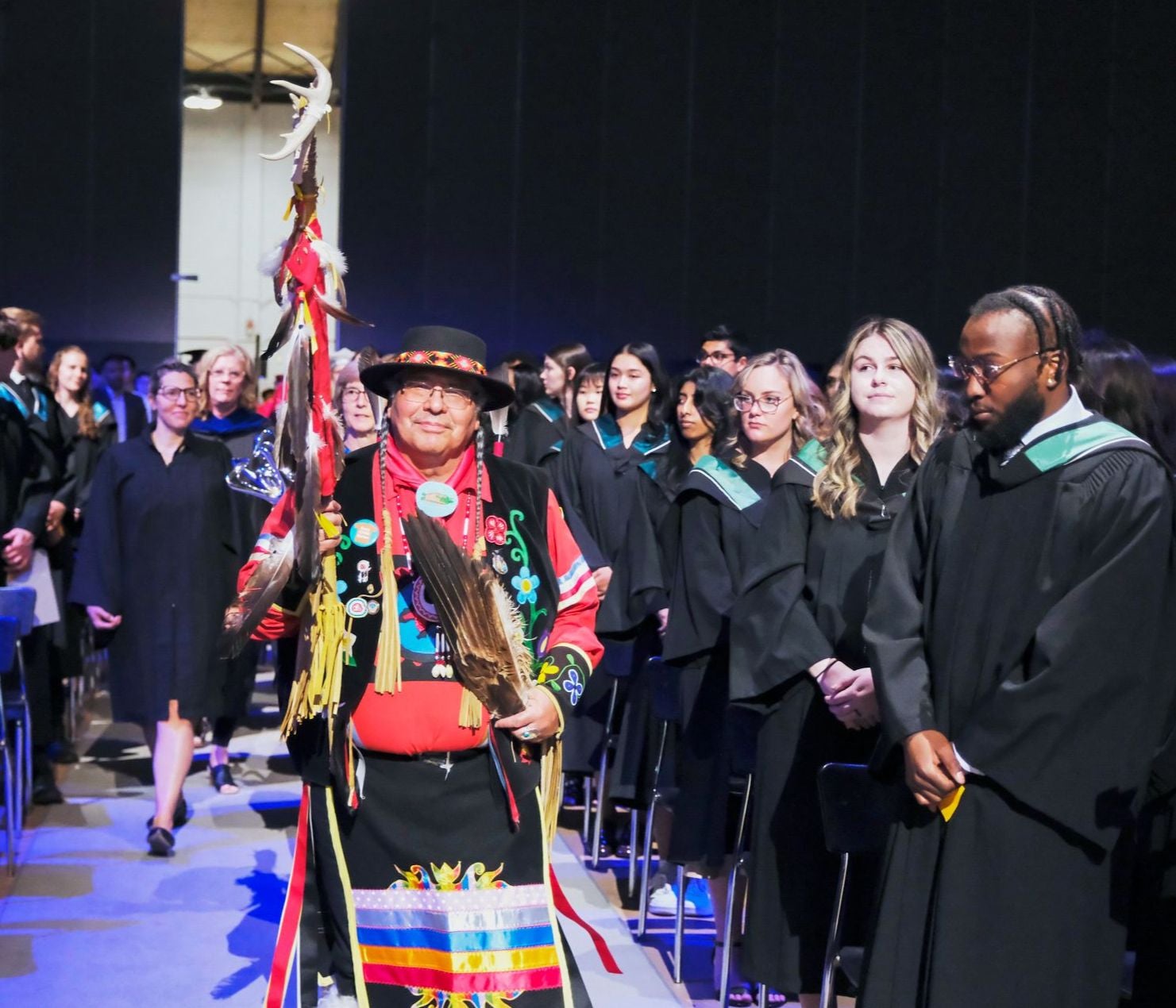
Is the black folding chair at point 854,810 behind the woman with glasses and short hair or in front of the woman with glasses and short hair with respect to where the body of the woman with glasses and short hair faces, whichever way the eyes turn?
in front

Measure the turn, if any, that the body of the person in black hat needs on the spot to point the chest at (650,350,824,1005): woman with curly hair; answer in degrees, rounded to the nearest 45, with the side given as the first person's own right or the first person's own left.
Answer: approximately 135° to the first person's own left

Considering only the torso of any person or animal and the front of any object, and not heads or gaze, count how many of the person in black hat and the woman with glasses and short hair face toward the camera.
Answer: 2

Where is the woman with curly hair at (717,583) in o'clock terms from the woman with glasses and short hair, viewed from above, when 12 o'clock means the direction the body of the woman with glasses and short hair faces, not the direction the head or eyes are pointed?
The woman with curly hair is roughly at 11 o'clock from the woman with glasses and short hair.

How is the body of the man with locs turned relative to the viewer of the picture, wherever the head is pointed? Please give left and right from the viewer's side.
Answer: facing the viewer and to the left of the viewer

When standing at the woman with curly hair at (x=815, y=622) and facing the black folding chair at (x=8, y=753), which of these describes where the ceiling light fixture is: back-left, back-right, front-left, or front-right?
front-right

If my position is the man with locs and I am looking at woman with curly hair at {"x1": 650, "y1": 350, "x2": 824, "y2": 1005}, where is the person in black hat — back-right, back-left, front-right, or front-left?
front-left

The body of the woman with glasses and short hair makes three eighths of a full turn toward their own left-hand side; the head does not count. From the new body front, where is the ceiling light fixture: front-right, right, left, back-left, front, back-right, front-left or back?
front-left

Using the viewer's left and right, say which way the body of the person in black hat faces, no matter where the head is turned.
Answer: facing the viewer

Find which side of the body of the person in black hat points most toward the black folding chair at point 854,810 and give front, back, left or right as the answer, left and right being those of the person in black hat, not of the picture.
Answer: left

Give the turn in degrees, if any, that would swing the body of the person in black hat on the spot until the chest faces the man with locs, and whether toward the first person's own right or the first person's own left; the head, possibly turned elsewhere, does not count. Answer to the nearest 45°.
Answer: approximately 45° to the first person's own left

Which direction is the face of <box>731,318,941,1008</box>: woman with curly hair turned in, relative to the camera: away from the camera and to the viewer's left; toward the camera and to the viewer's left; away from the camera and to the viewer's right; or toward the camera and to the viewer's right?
toward the camera and to the viewer's left

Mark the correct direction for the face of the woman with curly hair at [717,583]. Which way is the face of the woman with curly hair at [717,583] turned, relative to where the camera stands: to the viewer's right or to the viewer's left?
to the viewer's left
